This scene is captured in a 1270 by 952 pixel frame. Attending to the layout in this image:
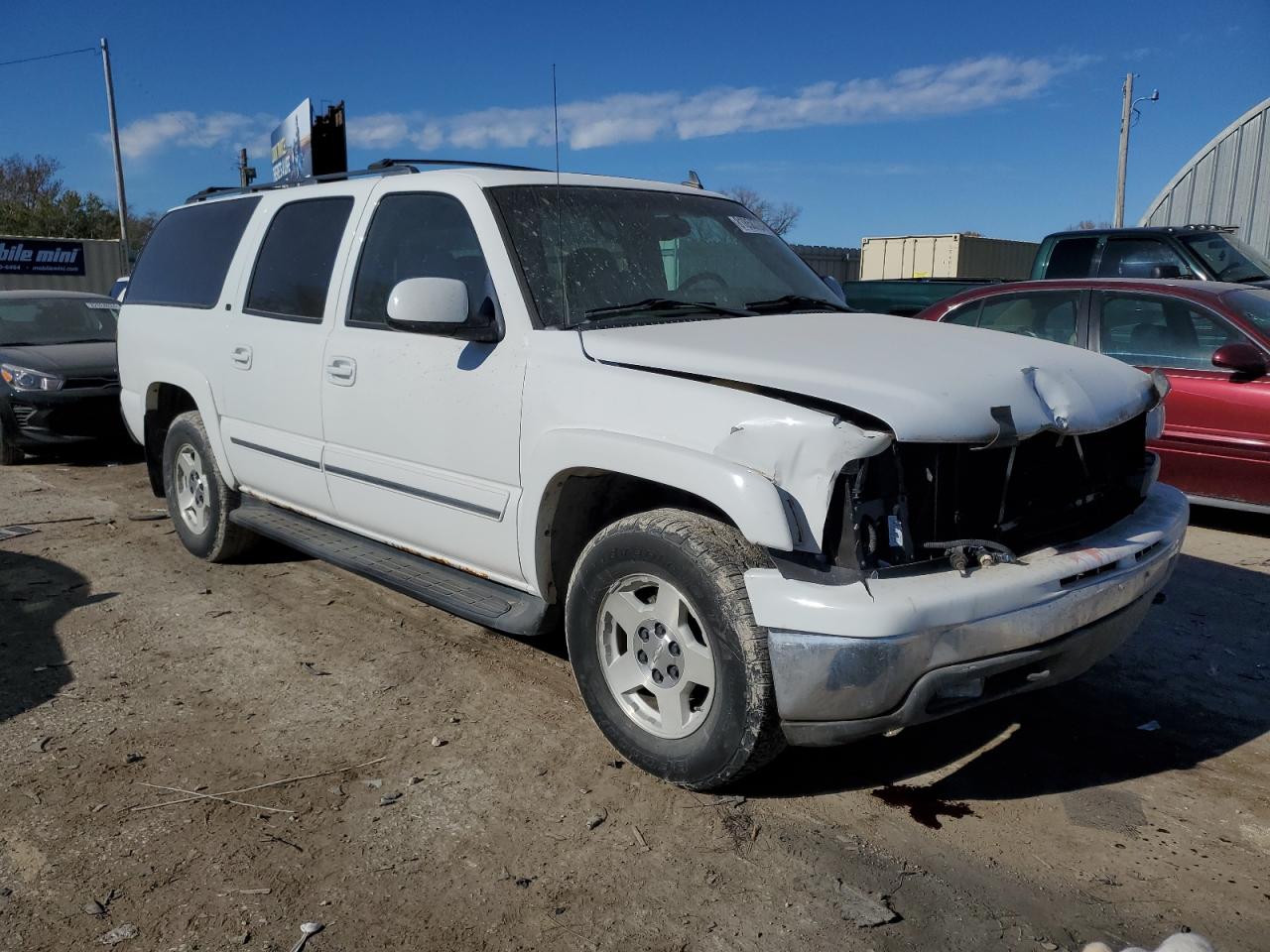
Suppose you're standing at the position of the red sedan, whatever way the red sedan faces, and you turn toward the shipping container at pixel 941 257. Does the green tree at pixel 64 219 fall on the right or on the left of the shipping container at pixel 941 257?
left

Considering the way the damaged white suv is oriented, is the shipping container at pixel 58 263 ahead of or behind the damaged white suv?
behind

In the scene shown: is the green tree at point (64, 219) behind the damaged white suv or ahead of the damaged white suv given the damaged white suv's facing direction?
behind

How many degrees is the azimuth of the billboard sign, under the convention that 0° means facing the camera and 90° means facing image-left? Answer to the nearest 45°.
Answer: approximately 45°

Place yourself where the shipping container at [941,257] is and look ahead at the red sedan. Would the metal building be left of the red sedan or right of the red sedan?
left

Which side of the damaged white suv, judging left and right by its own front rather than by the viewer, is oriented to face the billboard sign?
back

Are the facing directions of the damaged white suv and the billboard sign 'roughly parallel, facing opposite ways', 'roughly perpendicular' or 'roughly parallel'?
roughly perpendicular

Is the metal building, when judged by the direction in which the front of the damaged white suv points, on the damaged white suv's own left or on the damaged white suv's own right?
on the damaged white suv's own left

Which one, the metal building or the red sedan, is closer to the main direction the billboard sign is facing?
the red sedan

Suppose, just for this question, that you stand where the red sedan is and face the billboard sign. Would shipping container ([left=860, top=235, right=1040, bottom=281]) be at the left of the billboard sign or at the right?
right

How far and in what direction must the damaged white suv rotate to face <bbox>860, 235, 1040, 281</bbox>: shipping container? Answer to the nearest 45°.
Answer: approximately 135° to its left

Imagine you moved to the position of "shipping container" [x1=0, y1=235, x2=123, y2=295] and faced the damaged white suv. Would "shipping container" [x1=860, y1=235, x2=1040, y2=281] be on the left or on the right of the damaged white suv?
left

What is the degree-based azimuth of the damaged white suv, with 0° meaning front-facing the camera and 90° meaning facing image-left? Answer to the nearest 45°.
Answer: approximately 315°

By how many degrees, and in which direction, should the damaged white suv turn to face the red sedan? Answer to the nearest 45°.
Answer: approximately 90° to its left
